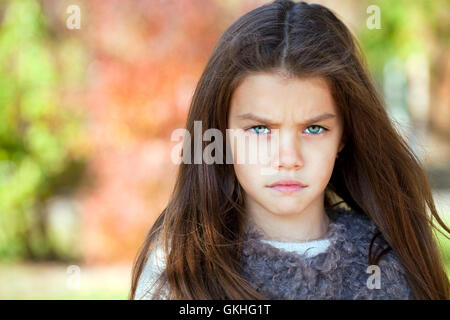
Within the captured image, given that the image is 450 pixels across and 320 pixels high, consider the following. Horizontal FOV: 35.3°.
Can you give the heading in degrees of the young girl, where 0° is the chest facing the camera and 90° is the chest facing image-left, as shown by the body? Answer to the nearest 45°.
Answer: approximately 0°
